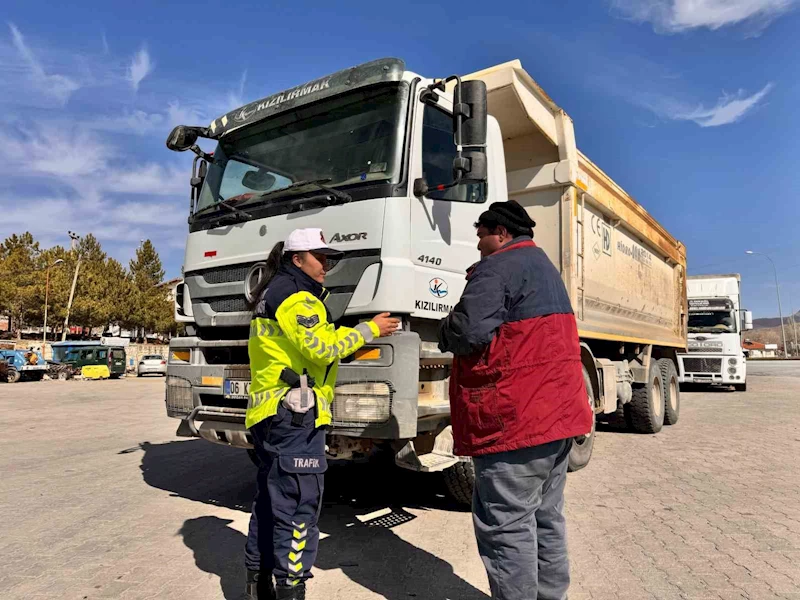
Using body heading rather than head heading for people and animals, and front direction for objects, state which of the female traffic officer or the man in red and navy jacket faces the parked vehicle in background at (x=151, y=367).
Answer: the man in red and navy jacket

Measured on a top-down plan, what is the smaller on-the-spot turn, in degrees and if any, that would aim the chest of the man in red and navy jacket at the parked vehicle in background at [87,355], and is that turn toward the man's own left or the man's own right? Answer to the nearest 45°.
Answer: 0° — they already face it

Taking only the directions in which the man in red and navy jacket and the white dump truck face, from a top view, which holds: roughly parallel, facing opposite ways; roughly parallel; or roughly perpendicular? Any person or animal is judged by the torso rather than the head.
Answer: roughly perpendicular

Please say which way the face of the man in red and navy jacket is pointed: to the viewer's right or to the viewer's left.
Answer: to the viewer's left

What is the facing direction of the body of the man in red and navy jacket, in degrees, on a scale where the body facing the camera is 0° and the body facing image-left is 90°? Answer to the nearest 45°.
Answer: approximately 135°

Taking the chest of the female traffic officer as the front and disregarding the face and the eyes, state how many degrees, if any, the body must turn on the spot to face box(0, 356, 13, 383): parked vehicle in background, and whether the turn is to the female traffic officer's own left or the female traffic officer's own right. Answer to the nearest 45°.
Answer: approximately 135° to the female traffic officer's own left

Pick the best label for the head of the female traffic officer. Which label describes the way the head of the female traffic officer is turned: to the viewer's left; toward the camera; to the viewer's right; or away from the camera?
to the viewer's right

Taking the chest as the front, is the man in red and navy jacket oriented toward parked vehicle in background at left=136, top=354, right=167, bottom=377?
yes

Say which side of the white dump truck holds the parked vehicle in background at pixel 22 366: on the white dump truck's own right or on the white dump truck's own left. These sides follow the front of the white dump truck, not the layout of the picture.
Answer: on the white dump truck's own right

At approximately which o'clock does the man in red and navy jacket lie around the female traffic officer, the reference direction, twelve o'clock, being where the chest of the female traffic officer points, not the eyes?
The man in red and navy jacket is roughly at 1 o'clock from the female traffic officer.

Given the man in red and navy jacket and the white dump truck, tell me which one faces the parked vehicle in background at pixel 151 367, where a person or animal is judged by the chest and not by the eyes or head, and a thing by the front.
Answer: the man in red and navy jacket

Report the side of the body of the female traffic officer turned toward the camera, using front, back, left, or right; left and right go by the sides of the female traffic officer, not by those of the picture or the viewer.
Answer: right

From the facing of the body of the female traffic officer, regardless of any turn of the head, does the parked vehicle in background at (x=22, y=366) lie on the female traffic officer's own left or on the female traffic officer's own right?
on the female traffic officer's own left
